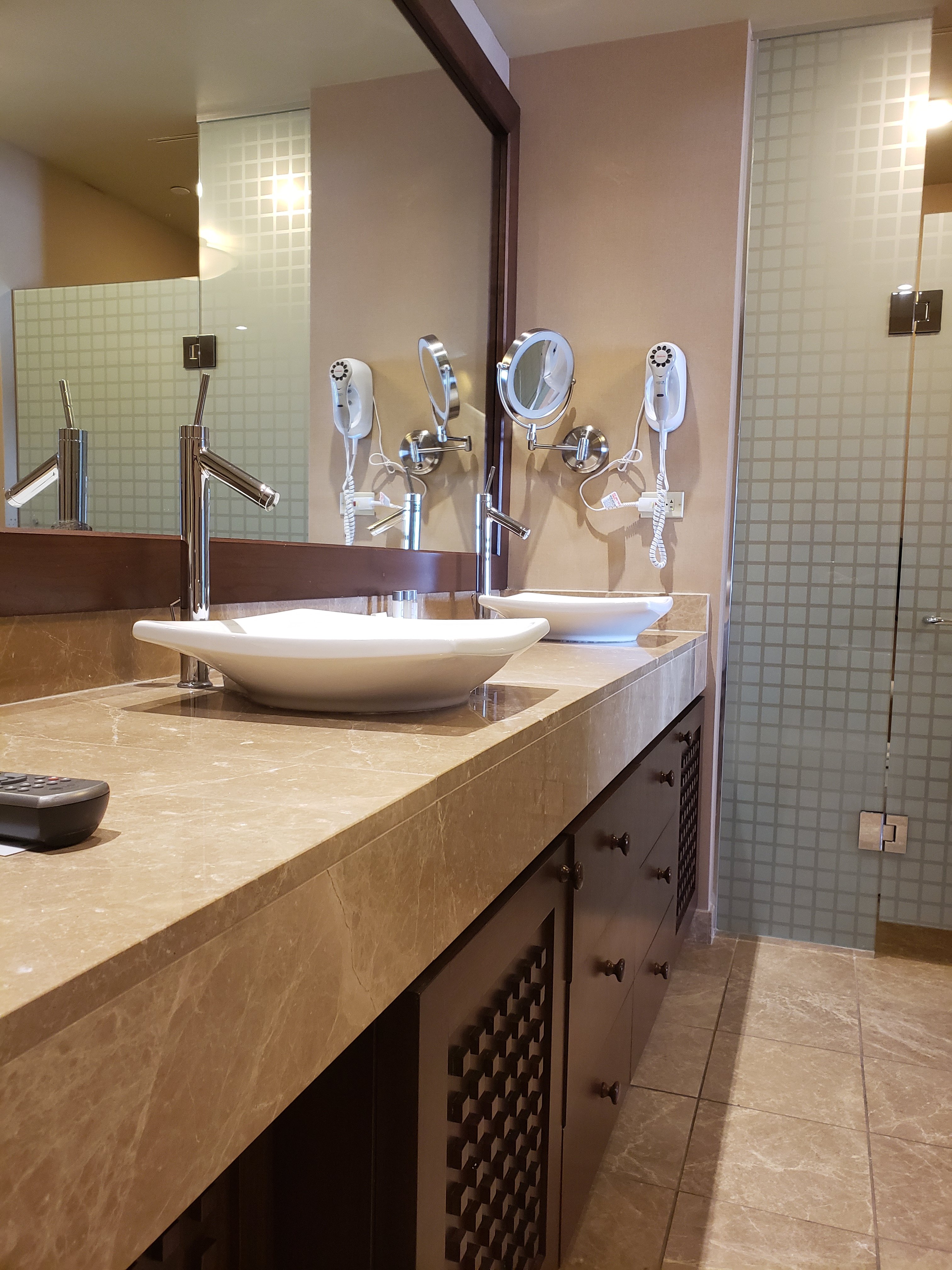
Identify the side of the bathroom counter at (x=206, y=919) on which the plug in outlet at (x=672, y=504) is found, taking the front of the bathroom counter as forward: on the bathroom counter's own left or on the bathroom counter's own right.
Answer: on the bathroom counter's own left

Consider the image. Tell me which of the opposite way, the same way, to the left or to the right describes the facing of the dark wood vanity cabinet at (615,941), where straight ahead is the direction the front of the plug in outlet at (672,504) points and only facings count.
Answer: to the left

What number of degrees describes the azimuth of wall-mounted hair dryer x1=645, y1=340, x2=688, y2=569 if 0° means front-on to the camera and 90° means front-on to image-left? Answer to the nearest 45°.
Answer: approximately 0°

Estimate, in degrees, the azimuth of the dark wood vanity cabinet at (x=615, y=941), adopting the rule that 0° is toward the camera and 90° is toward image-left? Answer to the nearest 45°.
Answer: approximately 270°

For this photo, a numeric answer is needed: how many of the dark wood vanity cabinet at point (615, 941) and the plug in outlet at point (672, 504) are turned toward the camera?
1

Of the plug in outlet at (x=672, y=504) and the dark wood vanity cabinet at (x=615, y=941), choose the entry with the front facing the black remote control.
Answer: the plug in outlet

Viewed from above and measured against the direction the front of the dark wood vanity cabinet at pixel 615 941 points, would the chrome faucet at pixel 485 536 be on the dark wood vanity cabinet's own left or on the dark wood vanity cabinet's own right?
on the dark wood vanity cabinet's own left
